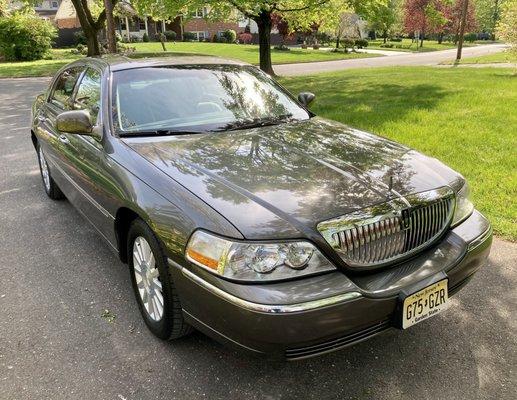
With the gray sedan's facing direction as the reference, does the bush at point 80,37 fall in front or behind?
behind

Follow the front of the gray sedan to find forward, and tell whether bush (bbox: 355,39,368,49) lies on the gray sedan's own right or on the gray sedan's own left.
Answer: on the gray sedan's own left

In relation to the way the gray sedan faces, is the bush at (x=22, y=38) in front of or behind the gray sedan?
behind

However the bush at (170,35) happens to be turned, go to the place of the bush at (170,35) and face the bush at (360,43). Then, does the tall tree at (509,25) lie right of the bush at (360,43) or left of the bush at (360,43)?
right

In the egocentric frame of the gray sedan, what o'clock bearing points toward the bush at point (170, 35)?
The bush is roughly at 7 o'clock from the gray sedan.

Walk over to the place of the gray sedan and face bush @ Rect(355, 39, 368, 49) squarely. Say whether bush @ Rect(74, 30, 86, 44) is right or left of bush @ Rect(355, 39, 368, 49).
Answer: left

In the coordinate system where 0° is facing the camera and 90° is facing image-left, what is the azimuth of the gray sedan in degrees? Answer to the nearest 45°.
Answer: approximately 315°

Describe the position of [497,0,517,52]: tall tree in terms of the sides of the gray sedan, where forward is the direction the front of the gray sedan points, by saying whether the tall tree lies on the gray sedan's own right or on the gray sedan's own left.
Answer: on the gray sedan's own left
